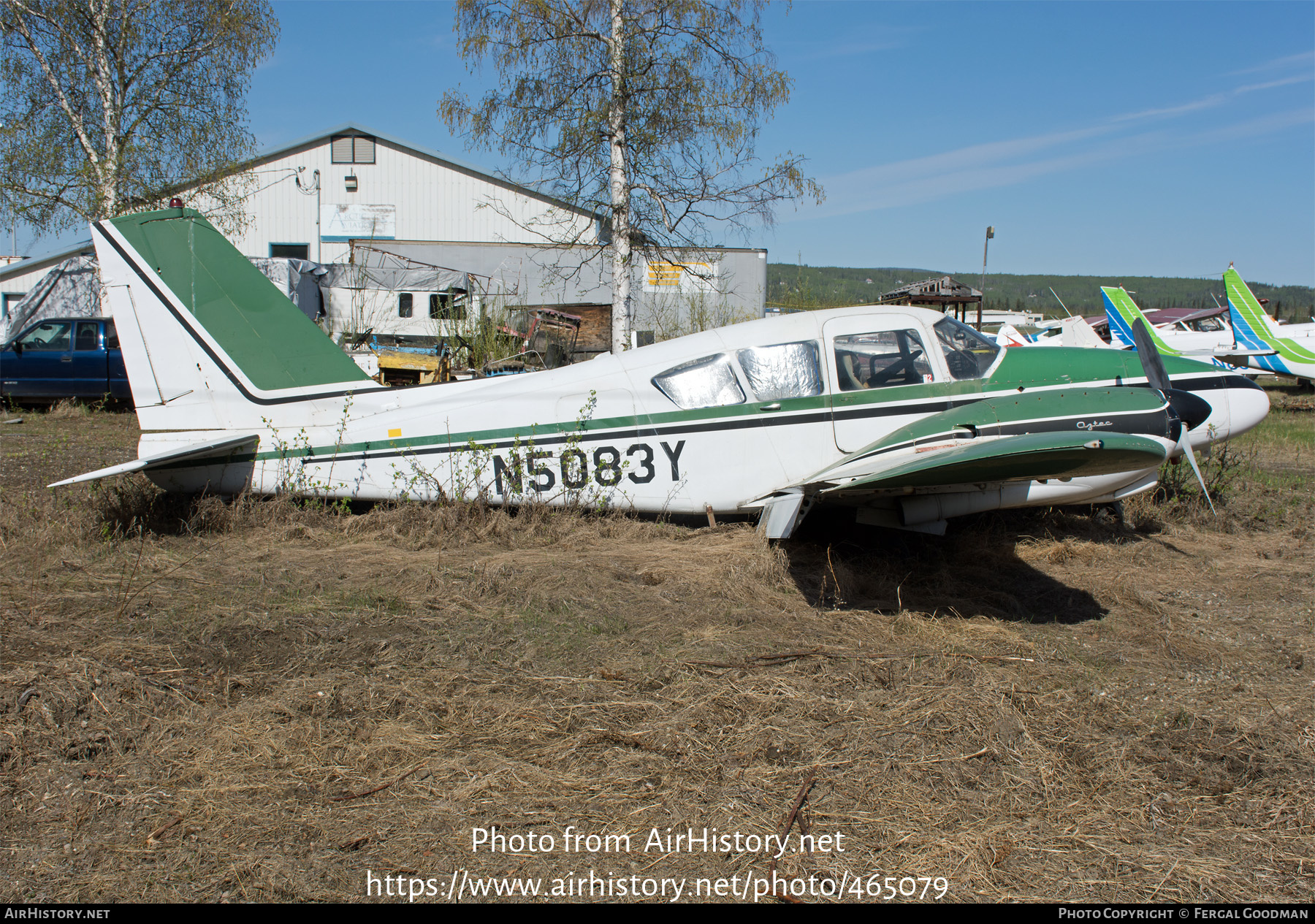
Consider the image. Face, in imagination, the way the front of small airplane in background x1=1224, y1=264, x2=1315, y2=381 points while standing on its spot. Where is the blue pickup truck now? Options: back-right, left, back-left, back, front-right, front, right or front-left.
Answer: back-right

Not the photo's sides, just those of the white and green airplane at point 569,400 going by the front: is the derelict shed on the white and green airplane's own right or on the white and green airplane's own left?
on the white and green airplane's own left

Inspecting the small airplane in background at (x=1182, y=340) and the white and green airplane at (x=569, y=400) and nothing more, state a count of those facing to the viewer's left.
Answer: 0

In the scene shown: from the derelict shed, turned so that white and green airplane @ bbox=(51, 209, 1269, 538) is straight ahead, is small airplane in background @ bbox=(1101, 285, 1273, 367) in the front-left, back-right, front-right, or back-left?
front-left

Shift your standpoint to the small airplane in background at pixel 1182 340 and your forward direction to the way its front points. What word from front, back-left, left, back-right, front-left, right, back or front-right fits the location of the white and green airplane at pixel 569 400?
right

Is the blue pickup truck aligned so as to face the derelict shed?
no

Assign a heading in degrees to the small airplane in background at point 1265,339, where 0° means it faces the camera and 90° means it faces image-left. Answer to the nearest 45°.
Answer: approximately 270°

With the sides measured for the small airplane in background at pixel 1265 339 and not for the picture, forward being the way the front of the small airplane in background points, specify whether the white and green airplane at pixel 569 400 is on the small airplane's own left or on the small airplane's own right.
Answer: on the small airplane's own right

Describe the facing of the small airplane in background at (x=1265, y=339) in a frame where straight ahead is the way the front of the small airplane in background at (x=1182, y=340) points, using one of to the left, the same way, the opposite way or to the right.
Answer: the same way

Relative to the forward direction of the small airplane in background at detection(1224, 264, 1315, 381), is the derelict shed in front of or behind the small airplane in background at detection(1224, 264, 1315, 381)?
behind

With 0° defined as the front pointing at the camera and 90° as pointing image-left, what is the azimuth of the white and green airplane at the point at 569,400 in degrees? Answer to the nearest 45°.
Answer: approximately 270°

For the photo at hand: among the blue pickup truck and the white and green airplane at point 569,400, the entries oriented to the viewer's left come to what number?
1

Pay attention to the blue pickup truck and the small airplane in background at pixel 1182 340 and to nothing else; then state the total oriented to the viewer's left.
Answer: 1

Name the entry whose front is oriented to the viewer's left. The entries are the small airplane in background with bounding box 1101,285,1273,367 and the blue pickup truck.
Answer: the blue pickup truck

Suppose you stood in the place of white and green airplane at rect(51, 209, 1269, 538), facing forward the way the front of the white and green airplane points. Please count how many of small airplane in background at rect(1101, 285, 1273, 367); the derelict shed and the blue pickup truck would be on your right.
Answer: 0

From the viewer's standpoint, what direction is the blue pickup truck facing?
to the viewer's left

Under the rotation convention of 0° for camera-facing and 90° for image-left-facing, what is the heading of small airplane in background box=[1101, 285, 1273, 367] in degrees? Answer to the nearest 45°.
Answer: approximately 270°
